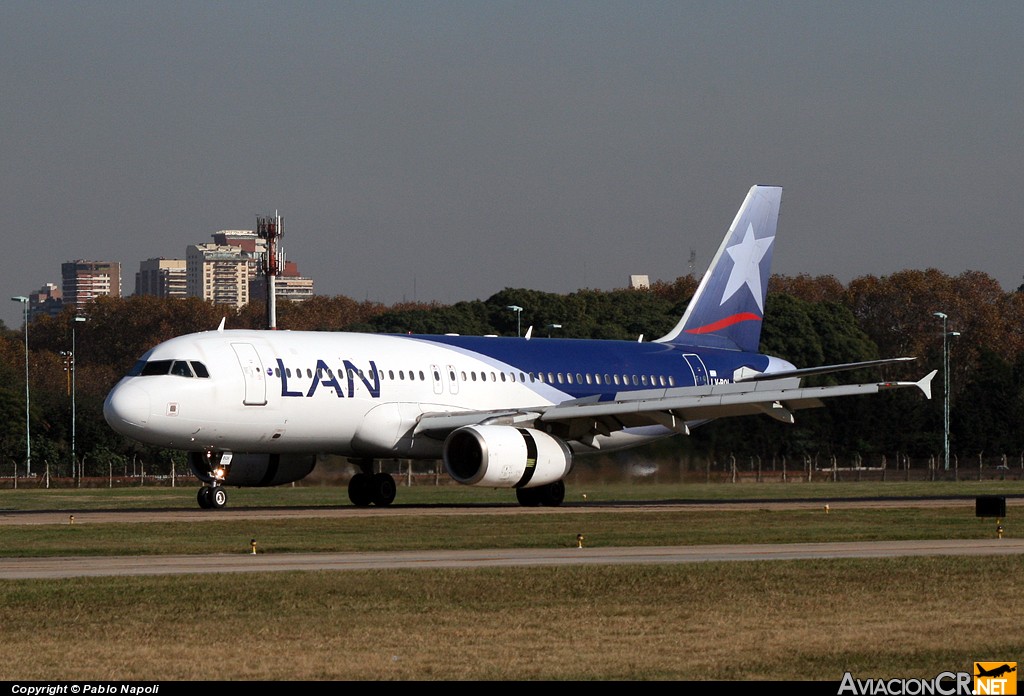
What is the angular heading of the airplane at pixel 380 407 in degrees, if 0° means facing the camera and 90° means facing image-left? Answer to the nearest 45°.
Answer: approximately 45°
